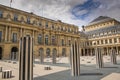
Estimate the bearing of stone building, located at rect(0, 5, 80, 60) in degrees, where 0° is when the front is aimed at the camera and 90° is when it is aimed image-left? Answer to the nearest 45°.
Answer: approximately 315°

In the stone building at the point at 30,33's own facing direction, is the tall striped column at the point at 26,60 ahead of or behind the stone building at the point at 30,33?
ahead
